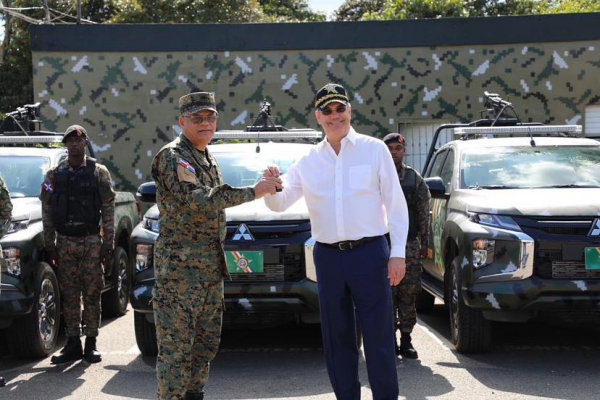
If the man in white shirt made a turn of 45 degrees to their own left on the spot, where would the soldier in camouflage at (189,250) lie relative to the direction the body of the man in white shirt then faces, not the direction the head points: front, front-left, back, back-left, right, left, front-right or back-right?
back-right

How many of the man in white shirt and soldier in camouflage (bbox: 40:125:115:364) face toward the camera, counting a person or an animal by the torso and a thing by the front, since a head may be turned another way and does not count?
2

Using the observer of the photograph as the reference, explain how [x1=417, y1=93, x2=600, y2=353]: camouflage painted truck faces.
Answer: facing the viewer and to the right of the viewer

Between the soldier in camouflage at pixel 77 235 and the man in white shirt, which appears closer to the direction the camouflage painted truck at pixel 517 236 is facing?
the man in white shirt

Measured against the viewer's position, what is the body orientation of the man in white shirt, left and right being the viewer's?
facing the viewer

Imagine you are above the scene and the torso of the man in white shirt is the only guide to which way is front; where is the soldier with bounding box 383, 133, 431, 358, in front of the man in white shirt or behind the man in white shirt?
behind

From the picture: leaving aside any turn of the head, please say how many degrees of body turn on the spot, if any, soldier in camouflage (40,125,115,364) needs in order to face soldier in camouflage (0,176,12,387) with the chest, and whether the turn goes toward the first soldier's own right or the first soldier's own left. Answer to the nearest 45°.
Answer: approximately 45° to the first soldier's own right

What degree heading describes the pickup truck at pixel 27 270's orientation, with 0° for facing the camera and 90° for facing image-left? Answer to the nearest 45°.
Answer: approximately 45°

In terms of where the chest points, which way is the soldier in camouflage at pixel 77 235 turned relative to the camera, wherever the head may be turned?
toward the camera

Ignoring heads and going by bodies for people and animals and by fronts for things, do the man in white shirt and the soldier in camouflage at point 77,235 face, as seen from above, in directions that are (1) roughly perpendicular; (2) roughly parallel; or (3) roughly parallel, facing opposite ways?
roughly parallel
